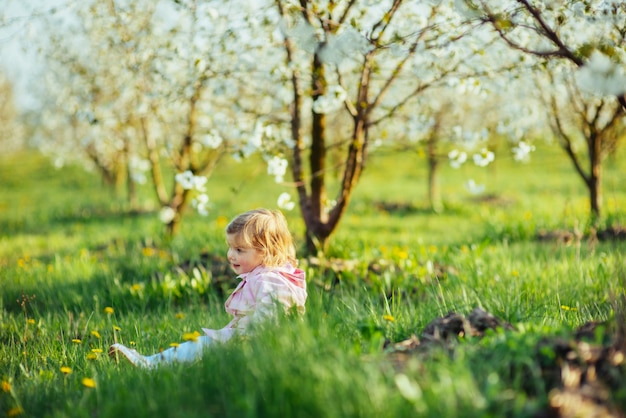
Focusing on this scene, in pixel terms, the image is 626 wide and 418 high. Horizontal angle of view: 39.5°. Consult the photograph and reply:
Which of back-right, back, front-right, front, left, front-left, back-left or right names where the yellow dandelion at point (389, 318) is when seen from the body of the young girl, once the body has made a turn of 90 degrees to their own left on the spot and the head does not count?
front-left

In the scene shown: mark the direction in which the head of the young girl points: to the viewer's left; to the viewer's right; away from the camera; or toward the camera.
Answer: to the viewer's left

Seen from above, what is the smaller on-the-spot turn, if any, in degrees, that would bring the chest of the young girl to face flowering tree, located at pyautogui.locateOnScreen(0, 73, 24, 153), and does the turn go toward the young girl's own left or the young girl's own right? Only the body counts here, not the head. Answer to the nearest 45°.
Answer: approximately 90° to the young girl's own right

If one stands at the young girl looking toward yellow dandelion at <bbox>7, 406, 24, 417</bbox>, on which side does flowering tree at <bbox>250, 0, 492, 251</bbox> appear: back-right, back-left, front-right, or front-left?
back-right

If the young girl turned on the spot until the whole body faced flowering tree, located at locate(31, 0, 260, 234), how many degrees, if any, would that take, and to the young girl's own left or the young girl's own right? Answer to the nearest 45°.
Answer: approximately 90° to the young girl's own right

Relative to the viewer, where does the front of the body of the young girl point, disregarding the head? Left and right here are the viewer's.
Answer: facing to the left of the viewer

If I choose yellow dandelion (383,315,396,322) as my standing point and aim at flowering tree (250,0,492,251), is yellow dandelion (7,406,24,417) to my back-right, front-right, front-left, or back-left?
back-left

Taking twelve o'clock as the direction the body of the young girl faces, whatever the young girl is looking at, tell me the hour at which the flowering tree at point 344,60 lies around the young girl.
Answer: The flowering tree is roughly at 4 o'clock from the young girl.
